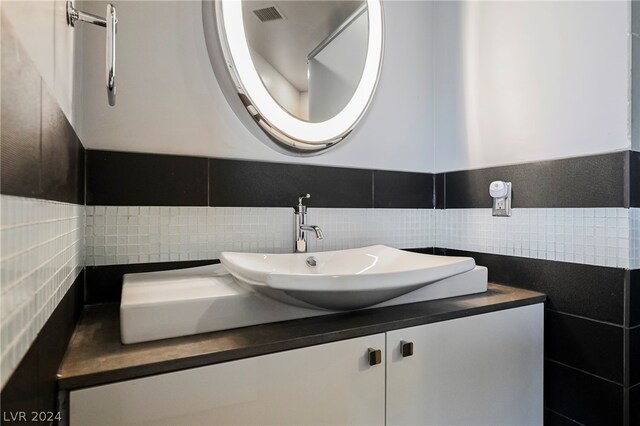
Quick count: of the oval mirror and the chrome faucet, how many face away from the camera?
0

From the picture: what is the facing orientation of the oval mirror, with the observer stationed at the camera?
facing the viewer and to the right of the viewer

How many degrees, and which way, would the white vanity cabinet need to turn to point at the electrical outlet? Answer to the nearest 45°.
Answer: approximately 90° to its left

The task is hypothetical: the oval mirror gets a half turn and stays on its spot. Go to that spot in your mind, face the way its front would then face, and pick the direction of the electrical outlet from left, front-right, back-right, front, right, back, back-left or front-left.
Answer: back-right

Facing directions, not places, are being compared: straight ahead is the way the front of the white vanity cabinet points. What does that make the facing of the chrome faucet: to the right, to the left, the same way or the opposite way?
the same way

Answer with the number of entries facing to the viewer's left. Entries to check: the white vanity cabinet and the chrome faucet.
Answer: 0

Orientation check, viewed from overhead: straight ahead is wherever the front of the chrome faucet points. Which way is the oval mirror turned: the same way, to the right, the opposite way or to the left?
the same way

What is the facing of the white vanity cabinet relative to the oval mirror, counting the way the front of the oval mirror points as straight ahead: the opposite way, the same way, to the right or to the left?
the same way

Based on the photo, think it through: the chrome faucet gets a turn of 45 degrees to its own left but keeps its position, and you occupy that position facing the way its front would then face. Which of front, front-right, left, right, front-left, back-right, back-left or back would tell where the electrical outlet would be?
front
